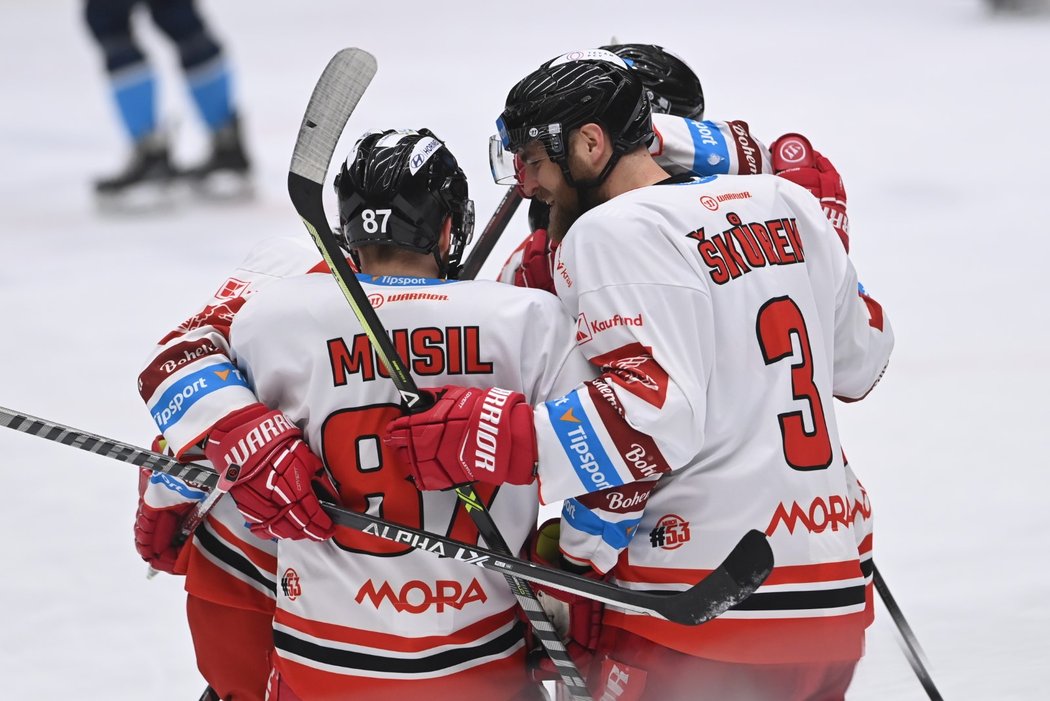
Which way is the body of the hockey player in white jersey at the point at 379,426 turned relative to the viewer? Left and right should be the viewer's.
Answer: facing away from the viewer

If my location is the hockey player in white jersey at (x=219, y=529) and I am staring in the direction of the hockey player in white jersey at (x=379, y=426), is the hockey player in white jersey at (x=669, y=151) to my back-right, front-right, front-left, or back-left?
front-left

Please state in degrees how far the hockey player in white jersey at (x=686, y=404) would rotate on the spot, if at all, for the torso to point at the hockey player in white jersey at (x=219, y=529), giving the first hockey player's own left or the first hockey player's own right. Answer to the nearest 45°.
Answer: approximately 45° to the first hockey player's own left

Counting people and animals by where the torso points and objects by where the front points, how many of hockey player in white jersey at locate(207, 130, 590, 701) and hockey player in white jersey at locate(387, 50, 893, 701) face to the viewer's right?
0

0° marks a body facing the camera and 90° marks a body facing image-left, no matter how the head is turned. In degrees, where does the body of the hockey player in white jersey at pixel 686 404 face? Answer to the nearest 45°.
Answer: approximately 135°

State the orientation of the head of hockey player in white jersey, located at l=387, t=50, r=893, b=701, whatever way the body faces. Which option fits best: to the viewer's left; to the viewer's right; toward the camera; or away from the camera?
to the viewer's left
